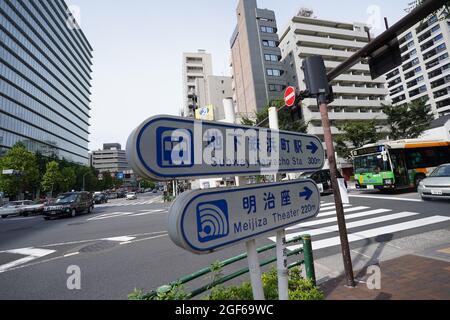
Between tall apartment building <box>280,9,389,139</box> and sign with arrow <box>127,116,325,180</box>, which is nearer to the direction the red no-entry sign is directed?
the sign with arrow

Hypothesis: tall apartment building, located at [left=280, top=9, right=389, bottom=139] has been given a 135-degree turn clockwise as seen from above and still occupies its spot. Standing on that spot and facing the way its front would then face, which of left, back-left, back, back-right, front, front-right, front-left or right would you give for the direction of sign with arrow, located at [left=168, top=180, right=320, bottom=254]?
back-left

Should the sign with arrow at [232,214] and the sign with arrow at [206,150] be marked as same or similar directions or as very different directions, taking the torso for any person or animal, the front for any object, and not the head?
same or similar directions

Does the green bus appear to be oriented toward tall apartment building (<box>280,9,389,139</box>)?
no

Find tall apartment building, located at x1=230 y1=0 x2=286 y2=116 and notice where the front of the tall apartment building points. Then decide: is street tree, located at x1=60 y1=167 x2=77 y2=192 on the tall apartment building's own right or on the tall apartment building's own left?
on the tall apartment building's own right

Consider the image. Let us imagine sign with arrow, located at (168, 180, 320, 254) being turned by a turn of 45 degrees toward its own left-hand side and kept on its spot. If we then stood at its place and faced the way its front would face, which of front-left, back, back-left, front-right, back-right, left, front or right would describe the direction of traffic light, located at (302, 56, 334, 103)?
front-left

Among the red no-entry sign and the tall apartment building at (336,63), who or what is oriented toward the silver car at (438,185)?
the tall apartment building

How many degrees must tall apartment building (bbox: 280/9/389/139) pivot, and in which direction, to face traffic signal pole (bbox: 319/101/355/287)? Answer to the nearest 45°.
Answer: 0° — it already faces it

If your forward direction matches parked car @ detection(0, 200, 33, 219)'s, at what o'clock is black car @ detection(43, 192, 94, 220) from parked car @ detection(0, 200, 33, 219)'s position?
black car @ detection(43, 192, 94, 220) is roughly at 10 o'clock from parked car @ detection(0, 200, 33, 219).

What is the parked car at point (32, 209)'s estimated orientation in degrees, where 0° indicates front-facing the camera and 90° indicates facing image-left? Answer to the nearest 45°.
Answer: approximately 45°

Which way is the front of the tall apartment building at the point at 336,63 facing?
toward the camera

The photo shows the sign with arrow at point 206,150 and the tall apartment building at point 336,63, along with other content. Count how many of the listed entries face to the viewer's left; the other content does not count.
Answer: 0

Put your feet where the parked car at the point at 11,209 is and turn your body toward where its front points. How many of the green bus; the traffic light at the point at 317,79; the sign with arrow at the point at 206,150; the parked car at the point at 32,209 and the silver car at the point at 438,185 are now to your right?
0

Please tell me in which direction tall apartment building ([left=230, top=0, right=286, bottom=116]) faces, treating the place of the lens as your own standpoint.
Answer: facing the viewer and to the right of the viewer

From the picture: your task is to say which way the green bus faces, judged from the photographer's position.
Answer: facing the viewer and to the left of the viewer

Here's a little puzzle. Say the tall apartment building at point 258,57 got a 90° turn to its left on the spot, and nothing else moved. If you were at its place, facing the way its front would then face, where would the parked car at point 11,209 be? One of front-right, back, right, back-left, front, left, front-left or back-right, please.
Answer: back

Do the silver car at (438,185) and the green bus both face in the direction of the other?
no

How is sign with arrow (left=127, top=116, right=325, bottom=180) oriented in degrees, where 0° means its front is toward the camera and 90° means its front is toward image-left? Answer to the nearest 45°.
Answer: approximately 315°

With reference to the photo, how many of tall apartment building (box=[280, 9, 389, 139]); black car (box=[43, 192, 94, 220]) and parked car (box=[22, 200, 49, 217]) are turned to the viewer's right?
0

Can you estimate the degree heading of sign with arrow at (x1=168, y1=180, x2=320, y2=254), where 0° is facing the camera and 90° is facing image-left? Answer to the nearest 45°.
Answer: approximately 315°

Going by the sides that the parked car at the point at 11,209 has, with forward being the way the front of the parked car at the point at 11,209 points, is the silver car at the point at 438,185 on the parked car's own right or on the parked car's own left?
on the parked car's own left

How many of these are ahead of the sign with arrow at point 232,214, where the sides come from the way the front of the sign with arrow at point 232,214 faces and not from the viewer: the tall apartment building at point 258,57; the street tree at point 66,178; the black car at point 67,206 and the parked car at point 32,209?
0
